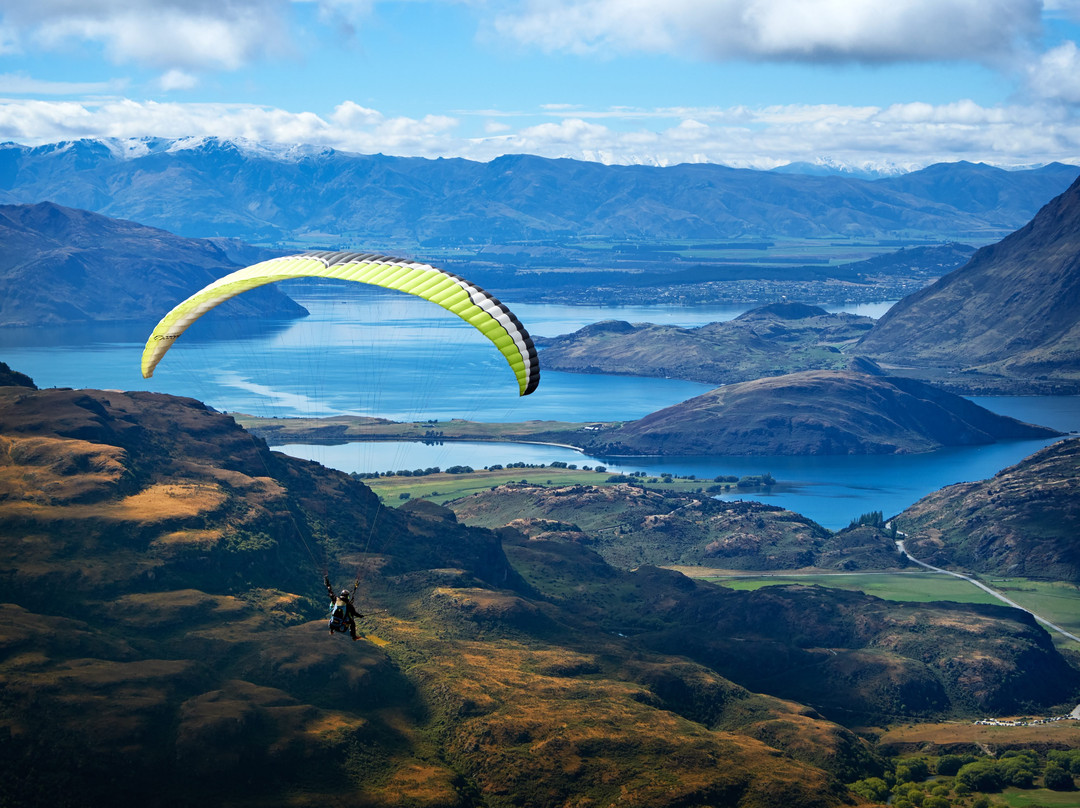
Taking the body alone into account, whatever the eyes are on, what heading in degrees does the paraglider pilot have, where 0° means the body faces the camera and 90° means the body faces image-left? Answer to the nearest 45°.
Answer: approximately 225°
